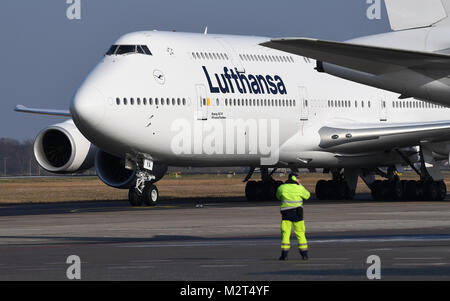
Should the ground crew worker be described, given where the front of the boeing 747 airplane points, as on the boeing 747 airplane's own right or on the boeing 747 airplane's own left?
on the boeing 747 airplane's own left

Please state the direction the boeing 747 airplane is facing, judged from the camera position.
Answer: facing the viewer and to the left of the viewer
